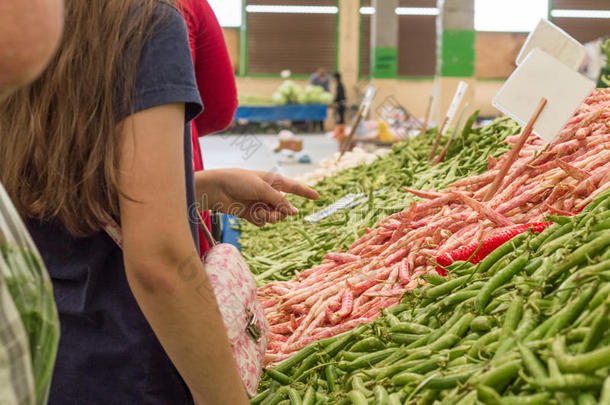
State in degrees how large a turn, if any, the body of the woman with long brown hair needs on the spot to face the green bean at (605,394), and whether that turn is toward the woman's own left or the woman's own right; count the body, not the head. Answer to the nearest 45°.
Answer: approximately 90° to the woman's own right

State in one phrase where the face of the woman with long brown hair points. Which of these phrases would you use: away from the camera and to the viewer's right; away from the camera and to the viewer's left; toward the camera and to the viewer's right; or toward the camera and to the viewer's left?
away from the camera and to the viewer's right

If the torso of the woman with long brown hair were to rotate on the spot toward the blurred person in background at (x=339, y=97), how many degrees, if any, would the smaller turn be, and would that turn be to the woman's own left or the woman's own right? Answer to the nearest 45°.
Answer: approximately 45° to the woman's own left

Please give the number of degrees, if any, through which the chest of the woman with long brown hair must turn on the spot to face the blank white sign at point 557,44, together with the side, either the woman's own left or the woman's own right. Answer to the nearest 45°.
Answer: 0° — they already face it

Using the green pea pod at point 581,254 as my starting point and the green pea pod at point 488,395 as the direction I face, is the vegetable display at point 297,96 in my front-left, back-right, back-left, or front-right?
back-right

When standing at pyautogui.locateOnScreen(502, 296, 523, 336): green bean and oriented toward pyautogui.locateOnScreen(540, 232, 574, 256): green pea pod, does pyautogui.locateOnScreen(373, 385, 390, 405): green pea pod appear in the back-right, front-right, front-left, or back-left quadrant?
back-left

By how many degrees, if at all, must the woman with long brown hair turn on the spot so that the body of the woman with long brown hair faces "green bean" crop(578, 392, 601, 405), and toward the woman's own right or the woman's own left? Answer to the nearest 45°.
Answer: approximately 45° to the woman's own right

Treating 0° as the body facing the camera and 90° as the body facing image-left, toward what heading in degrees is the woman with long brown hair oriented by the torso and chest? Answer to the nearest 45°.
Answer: approximately 225°
